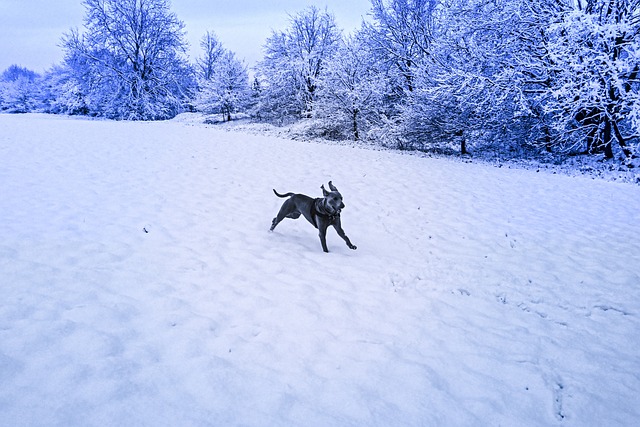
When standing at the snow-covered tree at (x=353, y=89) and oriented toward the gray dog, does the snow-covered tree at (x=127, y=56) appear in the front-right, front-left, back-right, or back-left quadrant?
back-right

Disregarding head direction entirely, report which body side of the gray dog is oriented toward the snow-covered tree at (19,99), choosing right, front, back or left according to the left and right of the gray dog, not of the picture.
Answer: back

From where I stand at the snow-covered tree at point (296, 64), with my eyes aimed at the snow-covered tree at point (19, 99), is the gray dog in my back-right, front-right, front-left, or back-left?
back-left

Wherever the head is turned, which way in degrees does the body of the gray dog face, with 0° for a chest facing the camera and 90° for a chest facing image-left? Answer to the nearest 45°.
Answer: approximately 315°

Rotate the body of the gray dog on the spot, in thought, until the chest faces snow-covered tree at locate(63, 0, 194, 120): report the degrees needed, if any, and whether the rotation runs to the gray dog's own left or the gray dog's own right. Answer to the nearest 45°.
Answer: approximately 180°

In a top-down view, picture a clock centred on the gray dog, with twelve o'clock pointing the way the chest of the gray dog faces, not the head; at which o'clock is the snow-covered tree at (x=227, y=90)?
The snow-covered tree is roughly at 7 o'clock from the gray dog.

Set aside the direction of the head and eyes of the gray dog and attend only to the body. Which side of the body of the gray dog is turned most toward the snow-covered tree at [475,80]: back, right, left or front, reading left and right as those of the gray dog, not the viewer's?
left

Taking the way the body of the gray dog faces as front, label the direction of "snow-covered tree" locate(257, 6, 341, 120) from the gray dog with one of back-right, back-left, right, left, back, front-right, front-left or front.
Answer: back-left
